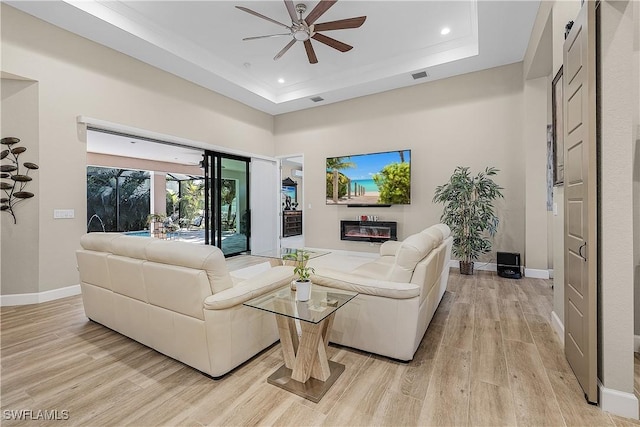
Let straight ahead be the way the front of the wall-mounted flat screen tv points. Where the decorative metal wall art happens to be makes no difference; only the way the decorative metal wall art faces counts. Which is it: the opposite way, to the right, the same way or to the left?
to the left

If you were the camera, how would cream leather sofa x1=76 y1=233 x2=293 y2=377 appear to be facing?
facing away from the viewer and to the right of the viewer

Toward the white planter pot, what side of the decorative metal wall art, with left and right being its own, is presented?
front

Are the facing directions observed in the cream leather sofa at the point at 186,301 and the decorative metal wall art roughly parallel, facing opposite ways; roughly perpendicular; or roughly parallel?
roughly perpendicular

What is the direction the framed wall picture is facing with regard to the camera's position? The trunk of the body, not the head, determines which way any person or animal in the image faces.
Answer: facing to the left of the viewer

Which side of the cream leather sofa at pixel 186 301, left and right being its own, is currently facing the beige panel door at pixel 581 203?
right

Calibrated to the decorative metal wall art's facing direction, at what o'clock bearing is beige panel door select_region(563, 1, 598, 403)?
The beige panel door is roughly at 11 o'clock from the decorative metal wall art.

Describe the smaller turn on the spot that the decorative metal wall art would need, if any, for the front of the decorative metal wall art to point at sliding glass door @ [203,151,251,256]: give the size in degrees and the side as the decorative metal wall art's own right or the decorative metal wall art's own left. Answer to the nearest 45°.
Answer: approximately 90° to the decorative metal wall art's own left

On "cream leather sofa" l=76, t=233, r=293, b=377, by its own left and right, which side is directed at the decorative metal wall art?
left

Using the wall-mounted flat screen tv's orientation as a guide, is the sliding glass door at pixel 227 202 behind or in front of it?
in front

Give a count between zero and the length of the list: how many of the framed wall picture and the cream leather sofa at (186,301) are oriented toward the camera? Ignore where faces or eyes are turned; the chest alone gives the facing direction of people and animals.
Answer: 0
